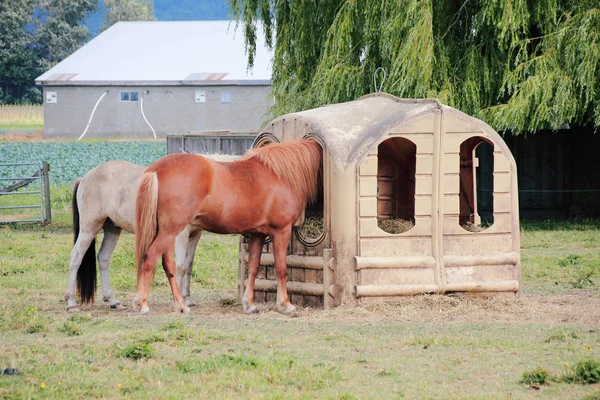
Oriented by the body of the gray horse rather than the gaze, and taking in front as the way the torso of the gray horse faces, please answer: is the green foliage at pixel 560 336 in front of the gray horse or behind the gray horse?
in front

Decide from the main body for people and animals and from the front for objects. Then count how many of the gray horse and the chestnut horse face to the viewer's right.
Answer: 2

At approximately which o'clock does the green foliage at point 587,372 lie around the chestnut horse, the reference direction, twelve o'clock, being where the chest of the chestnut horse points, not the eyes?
The green foliage is roughly at 2 o'clock from the chestnut horse.

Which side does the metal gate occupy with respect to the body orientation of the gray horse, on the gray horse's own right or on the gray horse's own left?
on the gray horse's own left

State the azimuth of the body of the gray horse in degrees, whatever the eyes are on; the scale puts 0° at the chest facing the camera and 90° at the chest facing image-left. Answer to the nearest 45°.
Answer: approximately 270°

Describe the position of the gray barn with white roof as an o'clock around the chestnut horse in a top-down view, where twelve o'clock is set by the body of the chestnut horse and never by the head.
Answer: The gray barn with white roof is roughly at 9 o'clock from the chestnut horse.

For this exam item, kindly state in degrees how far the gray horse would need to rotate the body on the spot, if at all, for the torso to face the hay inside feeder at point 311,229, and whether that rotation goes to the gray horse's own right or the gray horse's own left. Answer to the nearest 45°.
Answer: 0° — it already faces it

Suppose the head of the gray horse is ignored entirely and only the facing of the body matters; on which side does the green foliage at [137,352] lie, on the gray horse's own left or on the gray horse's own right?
on the gray horse's own right

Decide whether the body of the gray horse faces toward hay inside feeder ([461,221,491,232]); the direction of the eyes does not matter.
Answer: yes

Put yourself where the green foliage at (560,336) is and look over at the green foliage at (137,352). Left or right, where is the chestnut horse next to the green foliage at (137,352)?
right

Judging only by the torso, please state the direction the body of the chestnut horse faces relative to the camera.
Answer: to the viewer's right

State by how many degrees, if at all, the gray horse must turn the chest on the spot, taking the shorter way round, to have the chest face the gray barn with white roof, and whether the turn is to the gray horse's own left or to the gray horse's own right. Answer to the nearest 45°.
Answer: approximately 90° to the gray horse's own left

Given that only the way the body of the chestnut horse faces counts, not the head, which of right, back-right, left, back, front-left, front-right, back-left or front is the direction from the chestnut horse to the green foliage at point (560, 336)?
front-right

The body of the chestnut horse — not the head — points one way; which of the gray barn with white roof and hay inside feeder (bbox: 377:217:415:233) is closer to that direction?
the hay inside feeder
